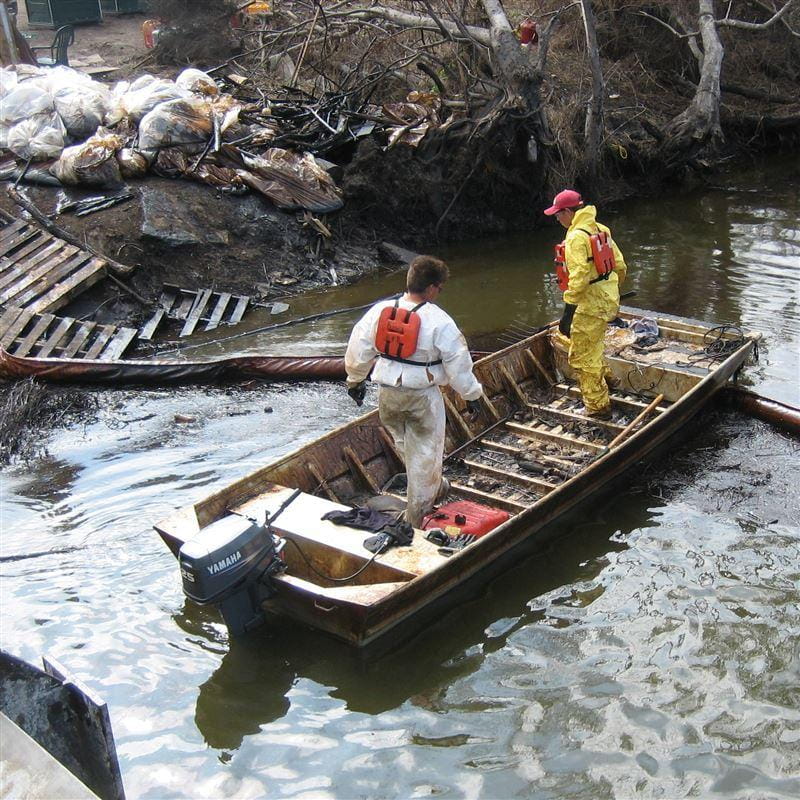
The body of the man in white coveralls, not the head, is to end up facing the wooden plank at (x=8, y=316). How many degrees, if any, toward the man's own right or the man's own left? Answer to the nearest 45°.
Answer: approximately 90° to the man's own left

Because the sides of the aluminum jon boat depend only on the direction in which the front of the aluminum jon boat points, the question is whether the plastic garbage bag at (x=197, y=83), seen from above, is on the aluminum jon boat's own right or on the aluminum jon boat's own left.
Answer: on the aluminum jon boat's own left

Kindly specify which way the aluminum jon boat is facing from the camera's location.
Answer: facing away from the viewer and to the right of the viewer

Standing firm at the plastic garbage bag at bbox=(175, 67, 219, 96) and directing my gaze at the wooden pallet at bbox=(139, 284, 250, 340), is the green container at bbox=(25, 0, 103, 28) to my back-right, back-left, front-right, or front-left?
back-right

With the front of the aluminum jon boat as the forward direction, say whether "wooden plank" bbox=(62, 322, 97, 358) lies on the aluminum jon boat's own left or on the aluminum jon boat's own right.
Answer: on the aluminum jon boat's own left

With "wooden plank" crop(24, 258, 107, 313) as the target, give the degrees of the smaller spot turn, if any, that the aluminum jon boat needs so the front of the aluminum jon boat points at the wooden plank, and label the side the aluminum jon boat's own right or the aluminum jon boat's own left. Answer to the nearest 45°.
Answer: approximately 90° to the aluminum jon boat's own left

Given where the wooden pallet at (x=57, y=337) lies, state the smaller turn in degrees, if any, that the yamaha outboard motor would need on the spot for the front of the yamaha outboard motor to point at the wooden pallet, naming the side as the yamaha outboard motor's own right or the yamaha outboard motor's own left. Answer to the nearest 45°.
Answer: approximately 45° to the yamaha outboard motor's own left

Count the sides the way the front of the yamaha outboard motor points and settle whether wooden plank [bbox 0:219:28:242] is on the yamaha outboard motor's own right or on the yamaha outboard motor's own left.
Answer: on the yamaha outboard motor's own left

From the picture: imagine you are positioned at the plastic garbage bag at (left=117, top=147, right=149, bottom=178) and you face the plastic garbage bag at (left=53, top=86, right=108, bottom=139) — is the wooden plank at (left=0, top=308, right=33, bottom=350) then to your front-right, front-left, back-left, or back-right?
back-left

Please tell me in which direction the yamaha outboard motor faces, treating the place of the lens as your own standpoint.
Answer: facing away from the viewer and to the right of the viewer

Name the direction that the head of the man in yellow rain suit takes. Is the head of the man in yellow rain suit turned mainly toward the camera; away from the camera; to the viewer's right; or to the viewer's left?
to the viewer's left

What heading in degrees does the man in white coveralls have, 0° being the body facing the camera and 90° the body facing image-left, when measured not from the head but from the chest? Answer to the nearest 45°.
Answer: approximately 225°
